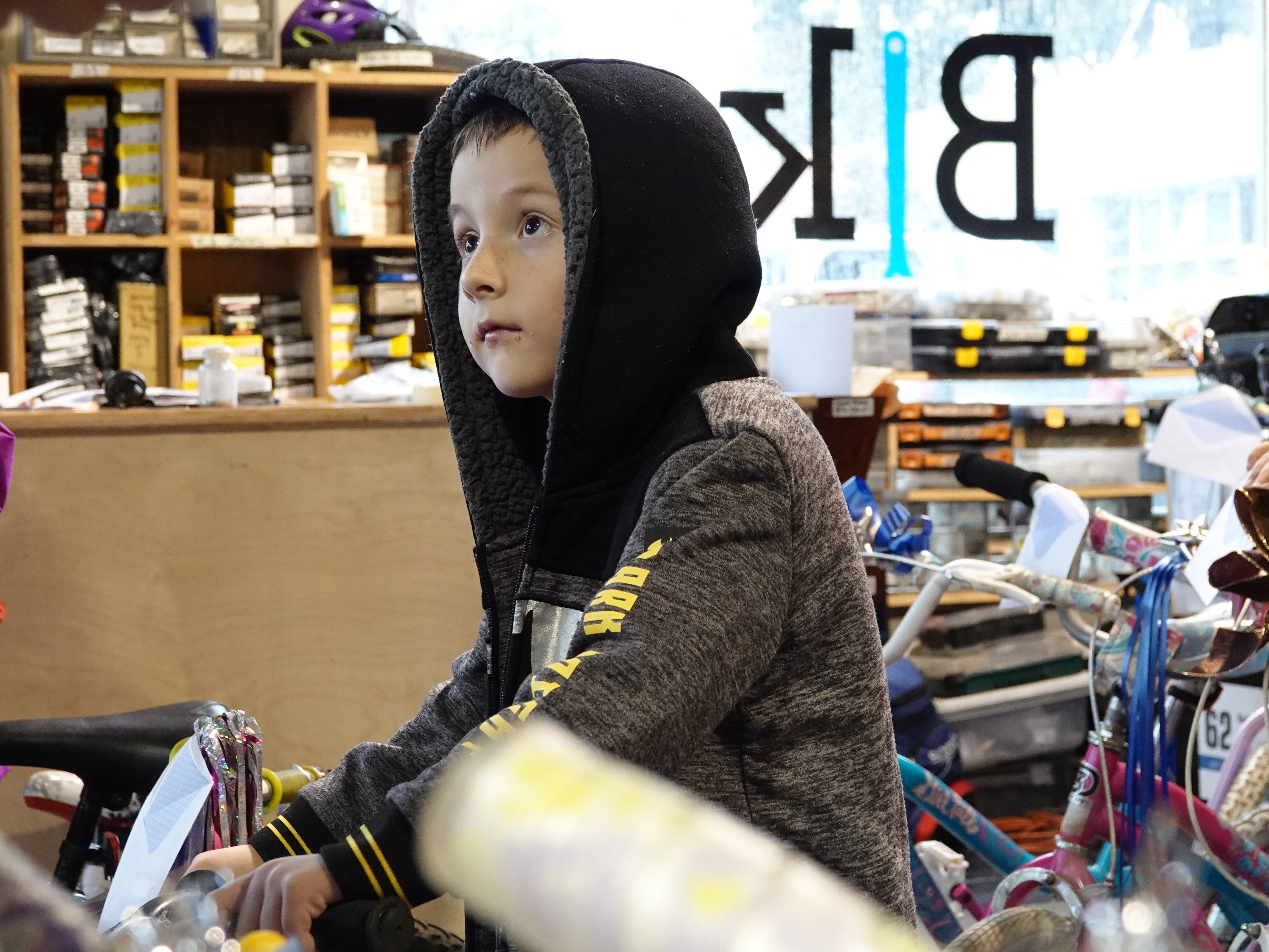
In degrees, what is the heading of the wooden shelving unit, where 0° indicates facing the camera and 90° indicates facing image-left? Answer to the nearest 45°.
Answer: approximately 0°

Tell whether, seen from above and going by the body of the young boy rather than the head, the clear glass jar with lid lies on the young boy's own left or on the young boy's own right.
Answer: on the young boy's own right

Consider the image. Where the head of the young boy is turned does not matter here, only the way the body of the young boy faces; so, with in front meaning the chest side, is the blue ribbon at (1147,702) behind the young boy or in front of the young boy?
behind

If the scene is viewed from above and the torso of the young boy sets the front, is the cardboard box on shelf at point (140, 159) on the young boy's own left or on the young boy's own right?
on the young boy's own right

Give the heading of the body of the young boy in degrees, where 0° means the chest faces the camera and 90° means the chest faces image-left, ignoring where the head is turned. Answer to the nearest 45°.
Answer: approximately 45°
